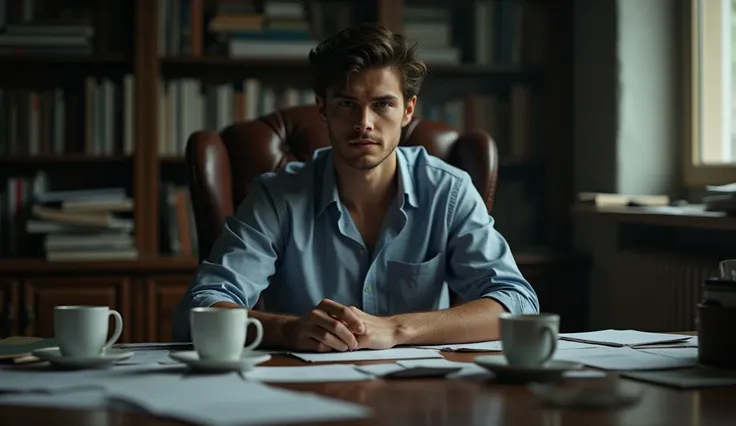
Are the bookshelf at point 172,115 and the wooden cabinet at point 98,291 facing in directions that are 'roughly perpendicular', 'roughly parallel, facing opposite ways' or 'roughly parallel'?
roughly parallel

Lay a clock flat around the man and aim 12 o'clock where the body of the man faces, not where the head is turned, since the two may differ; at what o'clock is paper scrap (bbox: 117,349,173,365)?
The paper scrap is roughly at 1 o'clock from the man.

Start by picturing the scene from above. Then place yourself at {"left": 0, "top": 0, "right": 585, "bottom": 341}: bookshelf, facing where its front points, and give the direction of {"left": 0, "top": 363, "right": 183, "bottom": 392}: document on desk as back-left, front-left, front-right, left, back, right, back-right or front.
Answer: front

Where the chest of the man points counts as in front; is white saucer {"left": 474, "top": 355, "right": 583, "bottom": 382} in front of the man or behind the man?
in front

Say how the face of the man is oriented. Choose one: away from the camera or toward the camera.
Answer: toward the camera

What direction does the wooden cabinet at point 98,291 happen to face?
toward the camera

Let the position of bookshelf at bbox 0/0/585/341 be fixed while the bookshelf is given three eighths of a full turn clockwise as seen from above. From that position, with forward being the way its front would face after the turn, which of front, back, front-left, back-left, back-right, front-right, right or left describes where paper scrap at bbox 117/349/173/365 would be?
back-left

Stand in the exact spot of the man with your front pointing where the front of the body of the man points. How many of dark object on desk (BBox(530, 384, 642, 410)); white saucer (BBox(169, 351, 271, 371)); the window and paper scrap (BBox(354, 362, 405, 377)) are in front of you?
3

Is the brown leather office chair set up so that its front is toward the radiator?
no

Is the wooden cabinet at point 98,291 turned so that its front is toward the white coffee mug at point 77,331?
yes

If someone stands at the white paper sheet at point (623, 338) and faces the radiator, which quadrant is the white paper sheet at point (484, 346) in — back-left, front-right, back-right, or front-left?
back-left

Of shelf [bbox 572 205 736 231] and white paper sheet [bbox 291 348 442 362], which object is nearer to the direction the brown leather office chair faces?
the white paper sheet

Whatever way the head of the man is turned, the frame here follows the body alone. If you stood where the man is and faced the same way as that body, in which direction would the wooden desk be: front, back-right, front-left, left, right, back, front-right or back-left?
front

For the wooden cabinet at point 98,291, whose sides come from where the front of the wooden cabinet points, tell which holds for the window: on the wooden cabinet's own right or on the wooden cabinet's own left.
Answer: on the wooden cabinet's own left

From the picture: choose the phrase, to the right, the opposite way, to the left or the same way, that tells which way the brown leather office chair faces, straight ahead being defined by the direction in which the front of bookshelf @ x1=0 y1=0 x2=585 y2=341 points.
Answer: the same way

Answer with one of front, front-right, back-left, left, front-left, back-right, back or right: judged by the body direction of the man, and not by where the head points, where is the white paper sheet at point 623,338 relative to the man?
front-left

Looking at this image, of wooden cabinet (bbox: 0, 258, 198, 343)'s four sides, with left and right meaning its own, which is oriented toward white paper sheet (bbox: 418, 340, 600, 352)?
front

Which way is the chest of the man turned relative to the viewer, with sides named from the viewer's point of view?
facing the viewer

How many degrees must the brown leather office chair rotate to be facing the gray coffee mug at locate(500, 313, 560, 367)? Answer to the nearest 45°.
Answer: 0° — it already faces it

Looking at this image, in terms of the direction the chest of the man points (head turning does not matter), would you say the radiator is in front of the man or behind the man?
behind

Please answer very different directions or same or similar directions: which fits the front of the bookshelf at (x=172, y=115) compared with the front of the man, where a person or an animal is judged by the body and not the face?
same or similar directions
